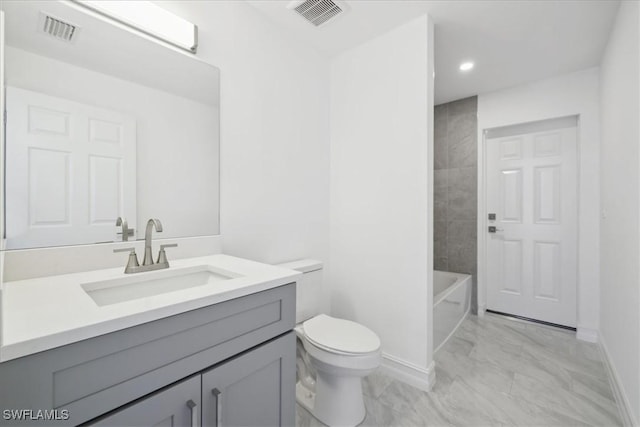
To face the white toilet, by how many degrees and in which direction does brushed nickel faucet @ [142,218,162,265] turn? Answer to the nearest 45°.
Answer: approximately 45° to its left

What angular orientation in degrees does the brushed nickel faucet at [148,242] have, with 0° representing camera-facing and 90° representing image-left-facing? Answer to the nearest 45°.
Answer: approximately 315°

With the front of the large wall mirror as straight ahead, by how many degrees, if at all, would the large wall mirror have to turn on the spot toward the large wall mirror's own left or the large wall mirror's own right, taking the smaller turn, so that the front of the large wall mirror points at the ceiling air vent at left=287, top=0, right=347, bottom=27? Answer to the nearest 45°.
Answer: approximately 45° to the large wall mirror's own left

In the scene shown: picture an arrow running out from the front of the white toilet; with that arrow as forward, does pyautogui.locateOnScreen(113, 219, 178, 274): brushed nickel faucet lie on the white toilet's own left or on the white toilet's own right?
on the white toilet's own right
